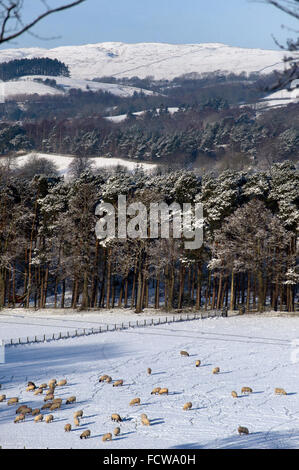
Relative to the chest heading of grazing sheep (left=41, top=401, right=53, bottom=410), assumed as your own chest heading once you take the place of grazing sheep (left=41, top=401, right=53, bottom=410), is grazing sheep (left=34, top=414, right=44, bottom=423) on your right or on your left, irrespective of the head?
on your left

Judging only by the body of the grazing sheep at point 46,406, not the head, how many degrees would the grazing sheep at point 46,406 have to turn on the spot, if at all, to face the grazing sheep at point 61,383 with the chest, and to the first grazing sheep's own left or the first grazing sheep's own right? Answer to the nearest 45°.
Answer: approximately 90° to the first grazing sheep's own right

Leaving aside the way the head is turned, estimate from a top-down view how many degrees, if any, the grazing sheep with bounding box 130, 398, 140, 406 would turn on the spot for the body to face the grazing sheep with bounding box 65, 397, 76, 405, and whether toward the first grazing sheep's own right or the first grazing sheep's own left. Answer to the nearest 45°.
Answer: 0° — it already faces it

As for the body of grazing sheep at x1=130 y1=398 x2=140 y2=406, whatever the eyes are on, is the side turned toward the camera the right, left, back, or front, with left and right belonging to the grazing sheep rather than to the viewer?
left

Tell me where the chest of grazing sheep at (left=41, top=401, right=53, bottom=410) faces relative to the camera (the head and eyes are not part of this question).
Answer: to the viewer's left

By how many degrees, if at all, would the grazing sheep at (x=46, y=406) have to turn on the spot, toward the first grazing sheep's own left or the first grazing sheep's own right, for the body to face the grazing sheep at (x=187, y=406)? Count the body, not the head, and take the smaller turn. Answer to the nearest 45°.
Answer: approximately 180°
